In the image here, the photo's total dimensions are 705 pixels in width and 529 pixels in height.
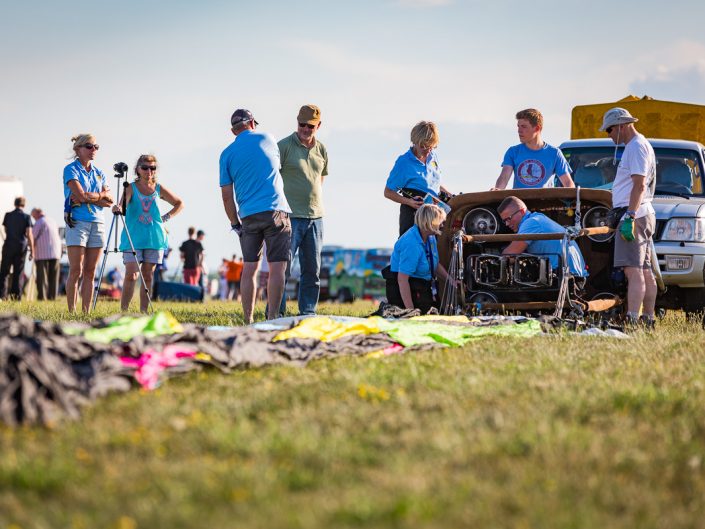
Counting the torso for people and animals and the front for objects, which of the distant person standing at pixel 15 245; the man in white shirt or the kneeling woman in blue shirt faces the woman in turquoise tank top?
the man in white shirt

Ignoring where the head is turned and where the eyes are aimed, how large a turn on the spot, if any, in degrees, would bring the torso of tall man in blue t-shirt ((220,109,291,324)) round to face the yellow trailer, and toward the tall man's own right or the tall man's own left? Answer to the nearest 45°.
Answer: approximately 45° to the tall man's own right

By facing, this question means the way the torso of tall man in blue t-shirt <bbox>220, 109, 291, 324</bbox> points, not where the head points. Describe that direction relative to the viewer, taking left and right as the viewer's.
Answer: facing away from the viewer

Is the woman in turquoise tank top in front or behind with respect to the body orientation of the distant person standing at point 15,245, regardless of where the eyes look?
behind

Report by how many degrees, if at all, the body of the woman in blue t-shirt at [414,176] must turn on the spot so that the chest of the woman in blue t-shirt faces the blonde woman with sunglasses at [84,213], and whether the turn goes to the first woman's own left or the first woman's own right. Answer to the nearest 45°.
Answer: approximately 135° to the first woman's own right

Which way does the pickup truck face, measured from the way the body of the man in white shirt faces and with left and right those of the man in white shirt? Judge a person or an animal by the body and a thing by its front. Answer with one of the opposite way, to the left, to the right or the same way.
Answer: to the left

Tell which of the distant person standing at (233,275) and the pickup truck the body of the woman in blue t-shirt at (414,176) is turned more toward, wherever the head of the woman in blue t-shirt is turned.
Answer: the pickup truck

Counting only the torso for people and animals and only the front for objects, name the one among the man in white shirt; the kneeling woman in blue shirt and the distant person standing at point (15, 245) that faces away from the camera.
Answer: the distant person standing

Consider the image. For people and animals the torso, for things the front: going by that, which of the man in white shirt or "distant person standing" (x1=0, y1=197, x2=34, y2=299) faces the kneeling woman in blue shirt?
the man in white shirt

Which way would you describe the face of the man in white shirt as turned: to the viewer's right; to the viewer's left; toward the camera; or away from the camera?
to the viewer's left

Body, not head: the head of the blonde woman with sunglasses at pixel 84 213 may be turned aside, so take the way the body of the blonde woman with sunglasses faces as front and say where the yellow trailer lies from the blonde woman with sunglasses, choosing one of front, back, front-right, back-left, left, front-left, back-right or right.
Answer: front-left

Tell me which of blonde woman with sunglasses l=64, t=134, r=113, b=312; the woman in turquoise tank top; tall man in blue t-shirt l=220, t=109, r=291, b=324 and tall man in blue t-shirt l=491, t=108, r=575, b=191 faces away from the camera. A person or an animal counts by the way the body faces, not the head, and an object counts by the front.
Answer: tall man in blue t-shirt l=220, t=109, r=291, b=324

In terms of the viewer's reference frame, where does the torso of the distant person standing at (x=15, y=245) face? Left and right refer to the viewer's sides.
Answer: facing away from the viewer

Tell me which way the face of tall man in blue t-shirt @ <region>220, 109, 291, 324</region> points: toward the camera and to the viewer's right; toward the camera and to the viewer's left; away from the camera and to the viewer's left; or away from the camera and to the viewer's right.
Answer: away from the camera and to the viewer's right
